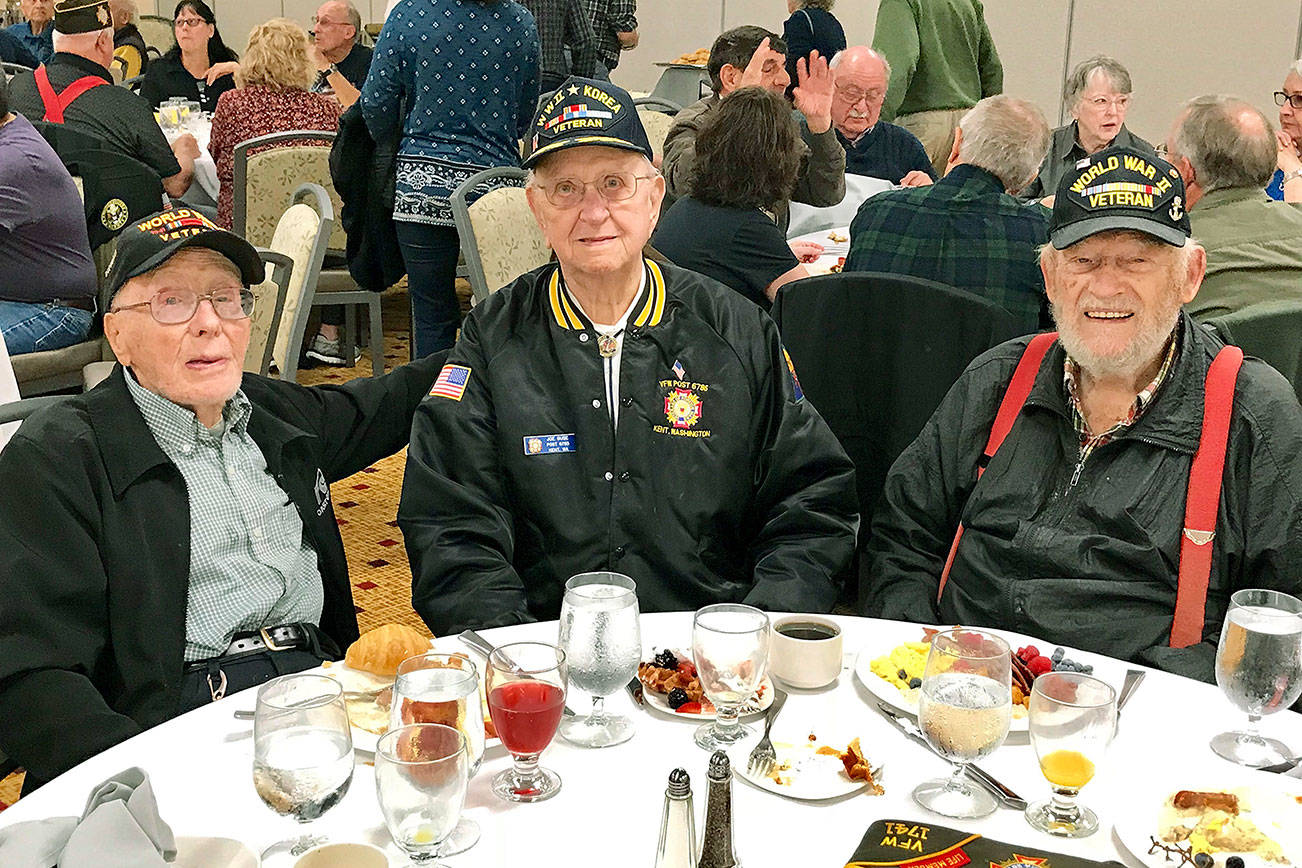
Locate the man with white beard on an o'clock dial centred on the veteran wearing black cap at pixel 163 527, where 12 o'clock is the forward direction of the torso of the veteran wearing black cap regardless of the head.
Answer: The man with white beard is roughly at 11 o'clock from the veteran wearing black cap.

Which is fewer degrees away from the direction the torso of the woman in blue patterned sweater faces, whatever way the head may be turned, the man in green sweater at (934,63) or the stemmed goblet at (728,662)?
the man in green sweater

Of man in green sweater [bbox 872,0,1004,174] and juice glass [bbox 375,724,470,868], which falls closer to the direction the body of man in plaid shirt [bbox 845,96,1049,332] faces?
the man in green sweater

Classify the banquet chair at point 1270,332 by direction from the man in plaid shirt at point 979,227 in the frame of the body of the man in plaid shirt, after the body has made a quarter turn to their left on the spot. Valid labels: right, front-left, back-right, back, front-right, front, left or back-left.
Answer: back-left

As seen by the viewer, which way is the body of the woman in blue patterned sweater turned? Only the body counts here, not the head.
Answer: away from the camera

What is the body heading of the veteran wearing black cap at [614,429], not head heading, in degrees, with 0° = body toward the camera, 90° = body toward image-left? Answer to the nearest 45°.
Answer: approximately 0°

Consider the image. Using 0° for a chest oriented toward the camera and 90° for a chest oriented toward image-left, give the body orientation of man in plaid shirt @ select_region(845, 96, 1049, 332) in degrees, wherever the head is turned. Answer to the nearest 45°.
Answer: approximately 180°

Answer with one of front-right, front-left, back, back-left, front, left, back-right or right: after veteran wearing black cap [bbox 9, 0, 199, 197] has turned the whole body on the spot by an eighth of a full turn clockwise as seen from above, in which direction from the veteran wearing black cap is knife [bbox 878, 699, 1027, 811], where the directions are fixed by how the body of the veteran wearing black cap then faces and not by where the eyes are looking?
right

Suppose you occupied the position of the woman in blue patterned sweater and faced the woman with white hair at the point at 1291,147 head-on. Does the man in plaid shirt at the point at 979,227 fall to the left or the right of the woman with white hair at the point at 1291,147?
right

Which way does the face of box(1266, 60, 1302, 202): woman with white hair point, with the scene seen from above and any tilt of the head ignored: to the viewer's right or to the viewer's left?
to the viewer's left
